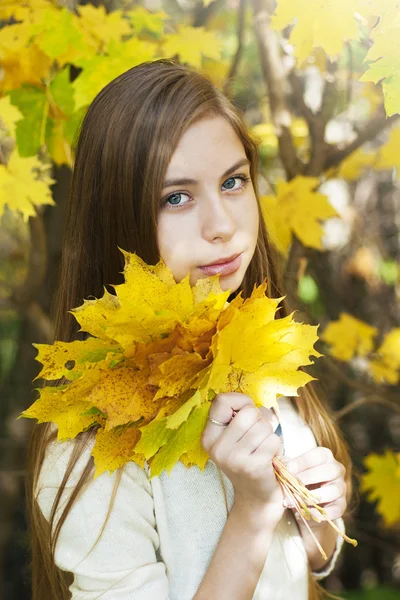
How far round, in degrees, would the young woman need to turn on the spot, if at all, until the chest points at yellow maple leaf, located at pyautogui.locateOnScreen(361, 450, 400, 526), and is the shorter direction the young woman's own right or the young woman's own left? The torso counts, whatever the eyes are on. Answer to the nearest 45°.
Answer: approximately 90° to the young woman's own left

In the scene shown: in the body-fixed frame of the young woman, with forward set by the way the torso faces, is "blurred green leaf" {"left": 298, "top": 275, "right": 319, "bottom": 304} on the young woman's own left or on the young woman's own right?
on the young woman's own left

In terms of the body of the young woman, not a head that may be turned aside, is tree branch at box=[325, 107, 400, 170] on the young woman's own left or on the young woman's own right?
on the young woman's own left

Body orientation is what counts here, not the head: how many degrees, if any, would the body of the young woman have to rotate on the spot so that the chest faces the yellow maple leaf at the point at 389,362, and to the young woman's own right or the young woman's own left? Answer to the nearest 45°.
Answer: approximately 90° to the young woman's own left

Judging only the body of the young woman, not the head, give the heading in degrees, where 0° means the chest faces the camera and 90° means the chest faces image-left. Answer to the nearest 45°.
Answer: approximately 315°
